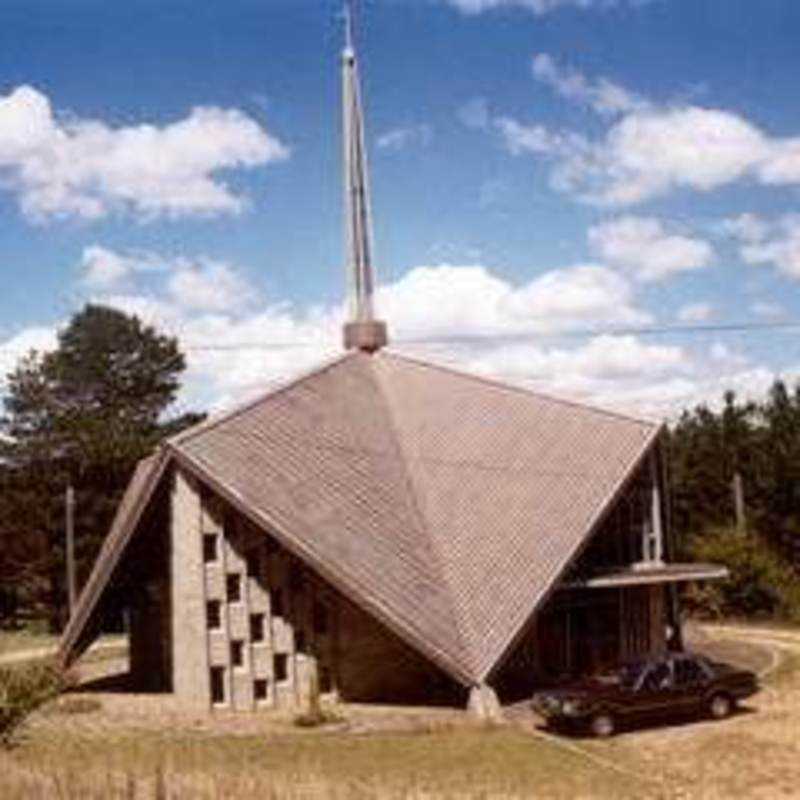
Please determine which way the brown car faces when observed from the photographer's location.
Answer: facing the viewer and to the left of the viewer

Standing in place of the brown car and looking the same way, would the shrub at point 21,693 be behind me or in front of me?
in front

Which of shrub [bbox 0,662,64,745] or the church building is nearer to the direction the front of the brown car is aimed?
the shrub
